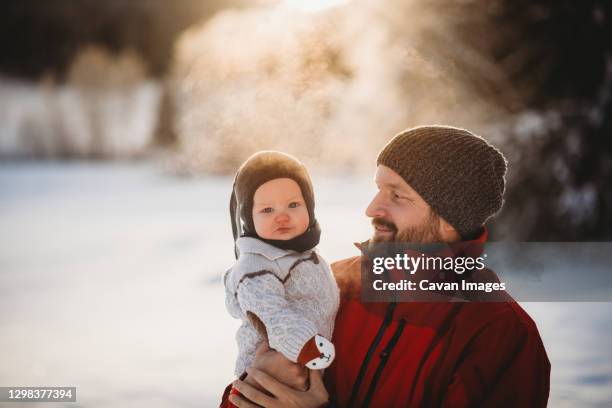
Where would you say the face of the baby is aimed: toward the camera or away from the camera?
toward the camera

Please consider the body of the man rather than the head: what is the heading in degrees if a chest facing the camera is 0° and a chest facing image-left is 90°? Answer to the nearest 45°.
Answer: approximately 45°

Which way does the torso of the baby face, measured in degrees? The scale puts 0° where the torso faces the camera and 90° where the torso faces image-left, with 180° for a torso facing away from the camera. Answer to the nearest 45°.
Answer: approximately 315°

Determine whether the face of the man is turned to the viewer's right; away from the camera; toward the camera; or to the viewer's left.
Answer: to the viewer's left
